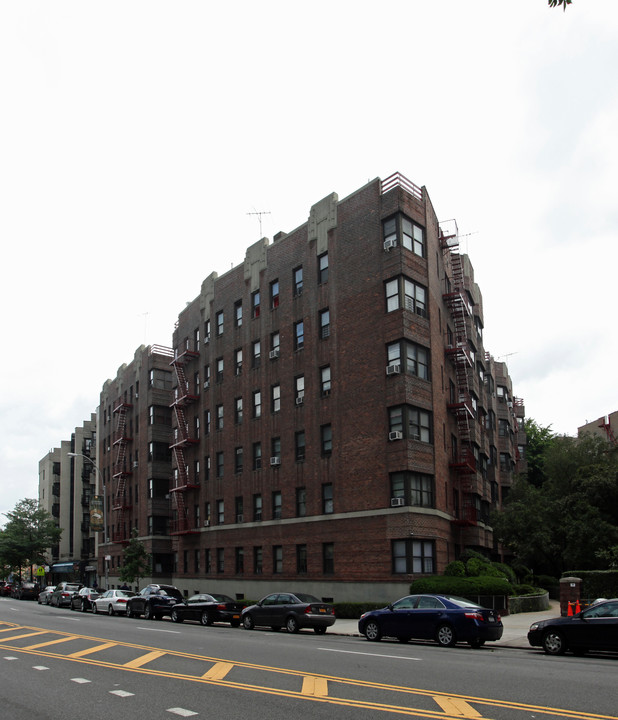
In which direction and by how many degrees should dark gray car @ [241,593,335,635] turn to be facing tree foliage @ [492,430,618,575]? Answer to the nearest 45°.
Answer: approximately 90° to its right

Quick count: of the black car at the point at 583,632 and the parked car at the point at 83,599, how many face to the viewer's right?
0

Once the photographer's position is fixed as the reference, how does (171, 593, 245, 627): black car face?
facing away from the viewer and to the left of the viewer

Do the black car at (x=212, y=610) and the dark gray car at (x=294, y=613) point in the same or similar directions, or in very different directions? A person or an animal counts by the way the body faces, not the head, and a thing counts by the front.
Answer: same or similar directions

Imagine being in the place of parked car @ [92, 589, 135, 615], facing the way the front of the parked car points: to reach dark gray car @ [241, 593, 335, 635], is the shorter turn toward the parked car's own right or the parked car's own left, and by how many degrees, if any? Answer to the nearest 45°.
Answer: approximately 135° to the parked car's own left

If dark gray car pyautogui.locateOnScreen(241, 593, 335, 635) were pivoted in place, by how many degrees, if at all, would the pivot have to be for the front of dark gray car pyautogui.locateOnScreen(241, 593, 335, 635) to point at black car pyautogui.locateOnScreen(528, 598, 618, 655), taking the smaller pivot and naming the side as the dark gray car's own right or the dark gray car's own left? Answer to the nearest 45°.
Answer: approximately 180°

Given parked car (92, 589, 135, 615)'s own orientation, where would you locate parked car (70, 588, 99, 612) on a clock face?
parked car (70, 588, 99, 612) is roughly at 1 o'clock from parked car (92, 589, 135, 615).

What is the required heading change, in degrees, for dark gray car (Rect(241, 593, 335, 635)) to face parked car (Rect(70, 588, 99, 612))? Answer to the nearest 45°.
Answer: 0° — it already faces it

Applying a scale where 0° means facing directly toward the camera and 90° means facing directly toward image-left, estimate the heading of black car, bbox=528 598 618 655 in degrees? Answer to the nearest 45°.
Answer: approximately 90°

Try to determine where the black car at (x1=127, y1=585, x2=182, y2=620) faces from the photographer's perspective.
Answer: facing away from the viewer and to the left of the viewer

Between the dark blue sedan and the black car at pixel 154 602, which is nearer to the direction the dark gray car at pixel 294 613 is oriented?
the black car

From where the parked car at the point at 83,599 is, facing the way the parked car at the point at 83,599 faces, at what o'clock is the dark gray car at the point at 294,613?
The dark gray car is roughly at 7 o'clock from the parked car.

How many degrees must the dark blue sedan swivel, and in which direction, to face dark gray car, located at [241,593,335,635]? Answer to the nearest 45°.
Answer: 0° — it already faces it
